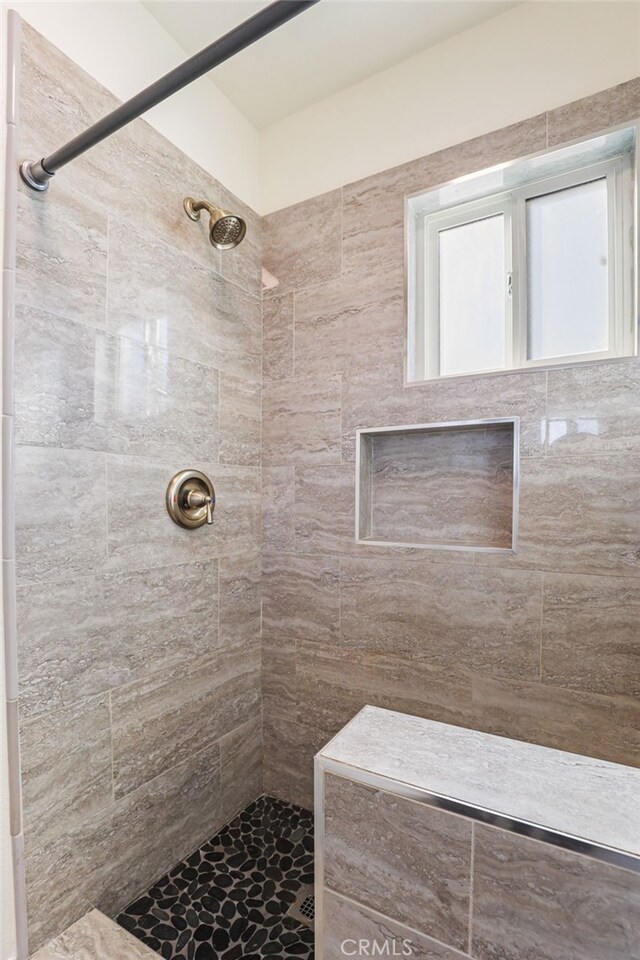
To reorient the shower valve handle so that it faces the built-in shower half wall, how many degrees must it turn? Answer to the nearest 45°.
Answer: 0° — it already faces it

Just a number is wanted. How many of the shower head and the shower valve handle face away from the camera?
0

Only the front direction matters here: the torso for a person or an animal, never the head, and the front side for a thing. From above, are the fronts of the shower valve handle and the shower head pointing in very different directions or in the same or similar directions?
same or similar directions
